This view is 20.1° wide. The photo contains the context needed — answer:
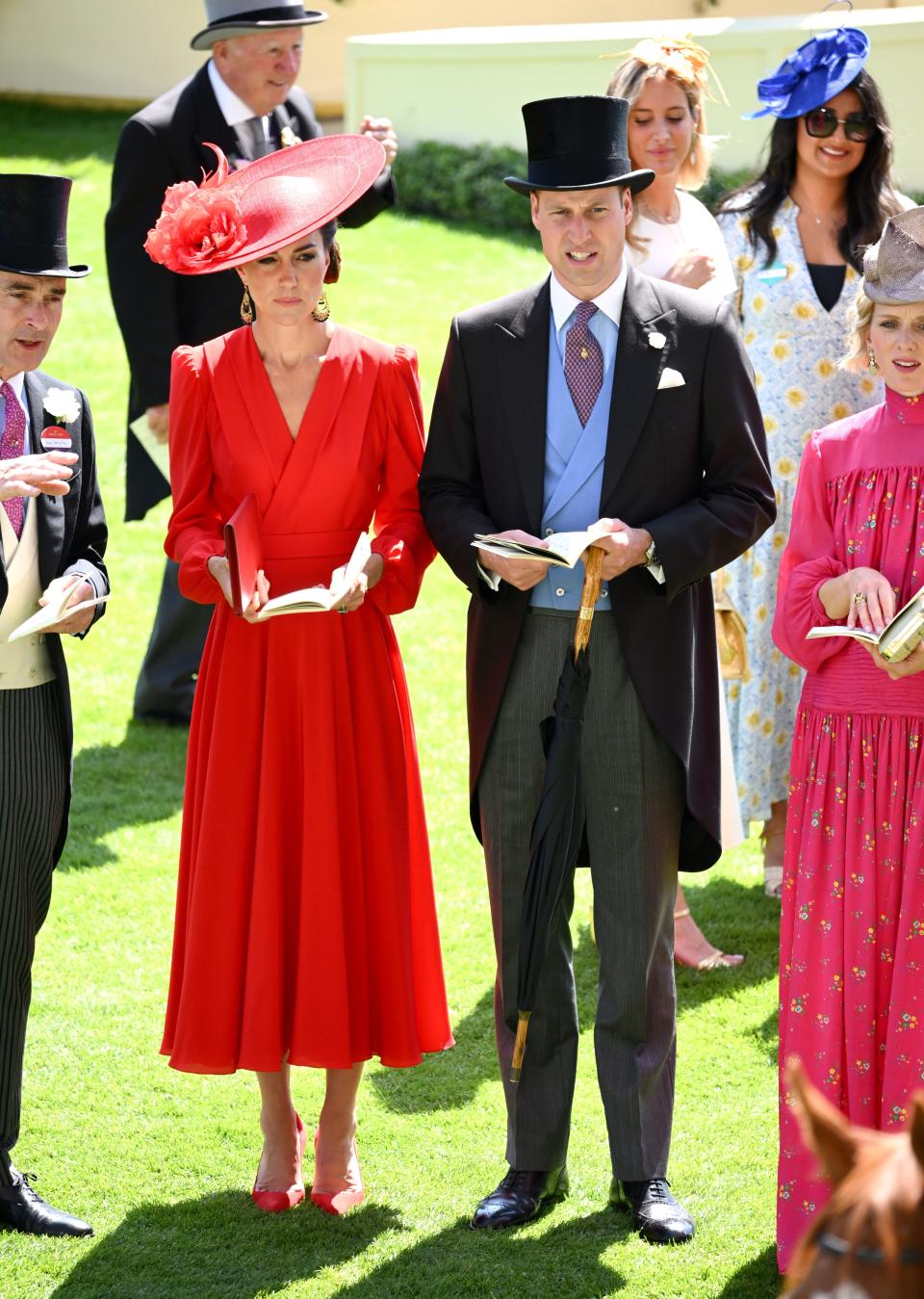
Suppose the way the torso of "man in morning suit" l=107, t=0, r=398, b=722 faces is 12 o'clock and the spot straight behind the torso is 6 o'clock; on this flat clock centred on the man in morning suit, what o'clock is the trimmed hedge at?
The trimmed hedge is roughly at 8 o'clock from the man in morning suit.

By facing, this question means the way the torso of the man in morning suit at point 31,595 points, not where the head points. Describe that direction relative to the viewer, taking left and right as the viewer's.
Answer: facing the viewer

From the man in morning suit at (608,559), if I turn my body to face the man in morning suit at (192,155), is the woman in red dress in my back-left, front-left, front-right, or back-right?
front-left

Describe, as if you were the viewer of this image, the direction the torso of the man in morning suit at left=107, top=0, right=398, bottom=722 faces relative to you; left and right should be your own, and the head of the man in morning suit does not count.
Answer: facing the viewer and to the right of the viewer

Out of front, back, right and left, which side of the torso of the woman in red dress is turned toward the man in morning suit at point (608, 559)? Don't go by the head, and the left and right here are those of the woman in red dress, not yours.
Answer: left

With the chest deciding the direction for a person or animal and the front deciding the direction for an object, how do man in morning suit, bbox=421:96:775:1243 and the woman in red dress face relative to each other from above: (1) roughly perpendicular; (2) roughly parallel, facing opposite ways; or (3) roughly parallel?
roughly parallel

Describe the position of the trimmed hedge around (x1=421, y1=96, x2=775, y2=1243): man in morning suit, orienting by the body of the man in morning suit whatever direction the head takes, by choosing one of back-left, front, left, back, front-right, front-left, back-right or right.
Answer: back

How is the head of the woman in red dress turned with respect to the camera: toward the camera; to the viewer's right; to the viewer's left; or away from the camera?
toward the camera

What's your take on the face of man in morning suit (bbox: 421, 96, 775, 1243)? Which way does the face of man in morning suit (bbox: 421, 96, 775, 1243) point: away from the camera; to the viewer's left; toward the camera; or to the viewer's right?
toward the camera

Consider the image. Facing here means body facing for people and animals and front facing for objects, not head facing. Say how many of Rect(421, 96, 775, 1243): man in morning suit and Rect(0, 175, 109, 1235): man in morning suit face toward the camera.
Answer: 2

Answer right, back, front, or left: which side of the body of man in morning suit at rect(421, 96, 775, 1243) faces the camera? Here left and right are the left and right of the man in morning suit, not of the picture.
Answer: front

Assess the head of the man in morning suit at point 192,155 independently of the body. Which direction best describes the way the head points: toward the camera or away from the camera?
toward the camera
